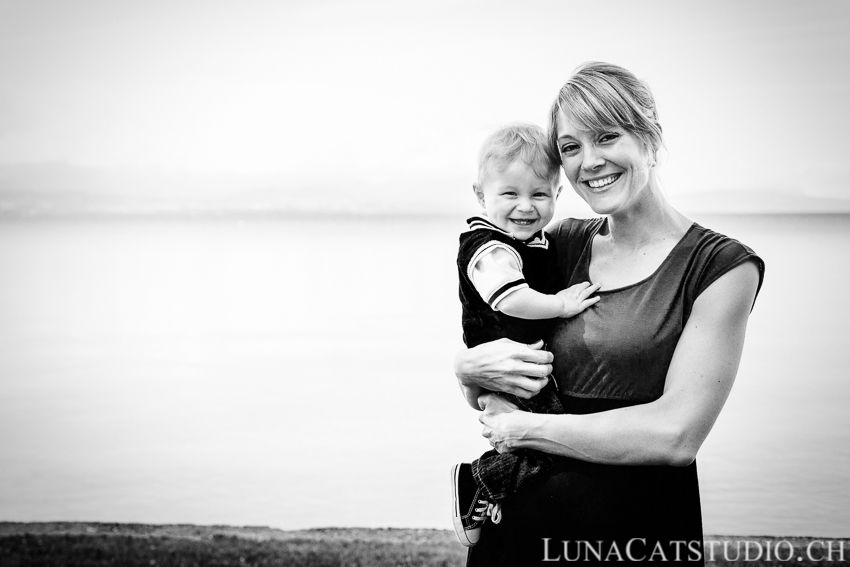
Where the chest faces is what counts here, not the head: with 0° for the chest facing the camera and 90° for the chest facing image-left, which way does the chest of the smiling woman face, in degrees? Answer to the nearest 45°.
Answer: approximately 45°

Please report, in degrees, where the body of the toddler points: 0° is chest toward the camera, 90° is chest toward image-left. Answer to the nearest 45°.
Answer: approximately 315°
